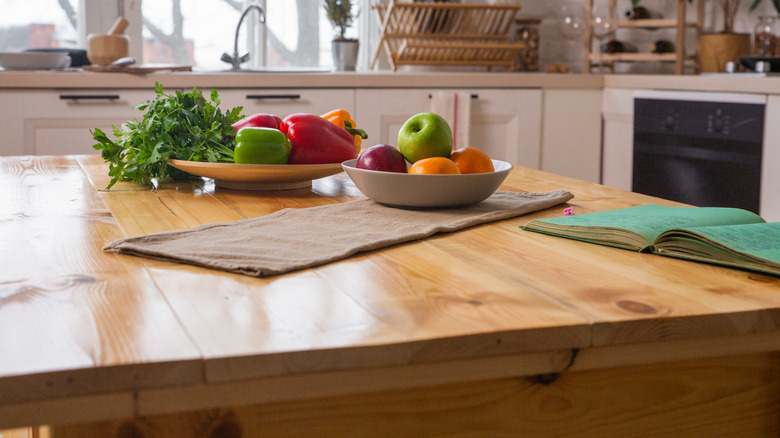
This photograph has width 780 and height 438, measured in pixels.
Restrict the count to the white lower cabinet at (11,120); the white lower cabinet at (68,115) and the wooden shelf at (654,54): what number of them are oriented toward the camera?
3

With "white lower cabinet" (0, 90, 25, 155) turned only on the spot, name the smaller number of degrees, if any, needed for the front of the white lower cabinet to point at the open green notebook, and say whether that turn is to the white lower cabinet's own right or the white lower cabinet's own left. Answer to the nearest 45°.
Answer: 0° — it already faces it

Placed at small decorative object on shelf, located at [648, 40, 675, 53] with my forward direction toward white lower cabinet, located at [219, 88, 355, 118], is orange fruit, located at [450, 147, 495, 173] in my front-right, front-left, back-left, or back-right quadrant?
front-left

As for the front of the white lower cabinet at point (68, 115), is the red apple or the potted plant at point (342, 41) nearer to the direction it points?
the red apple

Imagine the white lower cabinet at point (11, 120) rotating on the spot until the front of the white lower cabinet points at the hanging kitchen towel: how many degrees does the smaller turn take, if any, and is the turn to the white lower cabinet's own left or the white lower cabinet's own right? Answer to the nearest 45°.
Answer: approximately 90° to the white lower cabinet's own left

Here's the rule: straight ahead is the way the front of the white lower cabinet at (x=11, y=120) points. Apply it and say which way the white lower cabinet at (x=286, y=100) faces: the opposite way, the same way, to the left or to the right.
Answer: the same way

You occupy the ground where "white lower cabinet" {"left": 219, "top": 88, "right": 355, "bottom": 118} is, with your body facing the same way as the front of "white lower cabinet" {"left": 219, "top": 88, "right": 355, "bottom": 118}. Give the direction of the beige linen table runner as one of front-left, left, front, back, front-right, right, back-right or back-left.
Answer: front

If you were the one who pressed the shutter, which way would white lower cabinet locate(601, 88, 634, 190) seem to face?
facing the viewer and to the left of the viewer

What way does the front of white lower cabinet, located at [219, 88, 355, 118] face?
toward the camera

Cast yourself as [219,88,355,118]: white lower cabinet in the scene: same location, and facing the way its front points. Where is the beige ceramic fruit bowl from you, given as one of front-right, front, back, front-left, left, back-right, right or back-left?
front

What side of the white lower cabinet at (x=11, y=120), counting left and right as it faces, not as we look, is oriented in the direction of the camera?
front

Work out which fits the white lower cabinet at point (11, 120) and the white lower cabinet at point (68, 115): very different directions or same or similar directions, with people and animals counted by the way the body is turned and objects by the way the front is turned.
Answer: same or similar directions

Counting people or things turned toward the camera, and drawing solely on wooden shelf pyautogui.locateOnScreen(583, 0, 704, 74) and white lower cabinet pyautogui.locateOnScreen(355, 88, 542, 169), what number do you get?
2

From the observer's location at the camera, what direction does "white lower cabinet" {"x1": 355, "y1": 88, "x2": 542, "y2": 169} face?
facing the viewer

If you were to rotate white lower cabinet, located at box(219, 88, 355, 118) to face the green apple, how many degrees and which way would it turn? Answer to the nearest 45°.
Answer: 0° — it already faces it
